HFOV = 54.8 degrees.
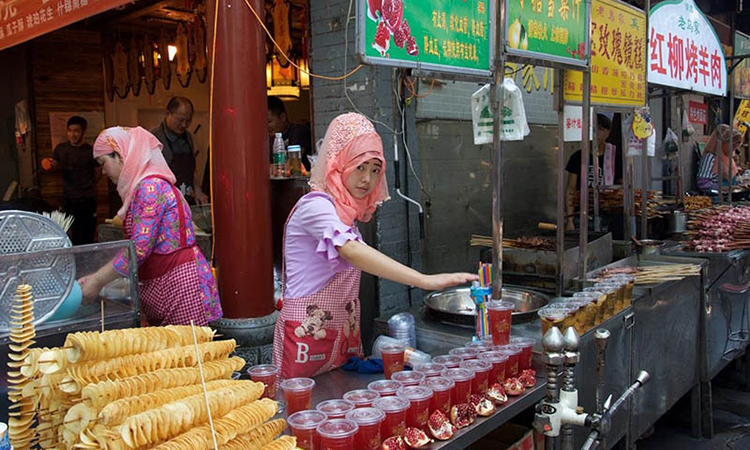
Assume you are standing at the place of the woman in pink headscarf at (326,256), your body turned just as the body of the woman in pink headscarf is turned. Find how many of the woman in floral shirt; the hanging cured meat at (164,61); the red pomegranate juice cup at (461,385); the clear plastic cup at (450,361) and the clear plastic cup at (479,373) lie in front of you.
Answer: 3

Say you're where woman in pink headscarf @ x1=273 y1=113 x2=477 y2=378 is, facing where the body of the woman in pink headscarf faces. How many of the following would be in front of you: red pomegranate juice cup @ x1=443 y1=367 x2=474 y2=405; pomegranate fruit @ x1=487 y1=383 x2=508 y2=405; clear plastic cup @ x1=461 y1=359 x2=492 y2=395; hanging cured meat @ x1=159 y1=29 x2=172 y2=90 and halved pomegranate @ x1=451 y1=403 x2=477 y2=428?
4

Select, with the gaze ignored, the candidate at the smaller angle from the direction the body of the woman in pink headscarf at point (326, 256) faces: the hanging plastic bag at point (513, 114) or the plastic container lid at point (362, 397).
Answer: the plastic container lid

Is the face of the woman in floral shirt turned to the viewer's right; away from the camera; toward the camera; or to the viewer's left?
to the viewer's left

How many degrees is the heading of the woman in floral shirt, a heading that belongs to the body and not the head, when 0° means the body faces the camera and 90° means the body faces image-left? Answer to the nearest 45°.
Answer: approximately 90°

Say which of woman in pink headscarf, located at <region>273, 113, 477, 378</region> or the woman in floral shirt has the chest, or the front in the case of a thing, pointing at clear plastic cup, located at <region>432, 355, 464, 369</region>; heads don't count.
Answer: the woman in pink headscarf

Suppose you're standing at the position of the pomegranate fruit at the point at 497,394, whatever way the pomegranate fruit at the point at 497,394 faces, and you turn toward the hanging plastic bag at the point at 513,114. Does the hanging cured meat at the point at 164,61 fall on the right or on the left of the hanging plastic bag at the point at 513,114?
left

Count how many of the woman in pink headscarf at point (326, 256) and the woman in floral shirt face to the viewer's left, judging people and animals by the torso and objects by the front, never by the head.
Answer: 1

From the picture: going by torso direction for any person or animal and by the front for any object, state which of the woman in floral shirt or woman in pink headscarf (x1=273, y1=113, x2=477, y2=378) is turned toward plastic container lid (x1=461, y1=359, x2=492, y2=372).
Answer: the woman in pink headscarf

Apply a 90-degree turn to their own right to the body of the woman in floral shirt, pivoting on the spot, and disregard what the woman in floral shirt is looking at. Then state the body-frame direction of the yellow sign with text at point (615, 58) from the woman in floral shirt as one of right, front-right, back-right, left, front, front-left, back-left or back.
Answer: right

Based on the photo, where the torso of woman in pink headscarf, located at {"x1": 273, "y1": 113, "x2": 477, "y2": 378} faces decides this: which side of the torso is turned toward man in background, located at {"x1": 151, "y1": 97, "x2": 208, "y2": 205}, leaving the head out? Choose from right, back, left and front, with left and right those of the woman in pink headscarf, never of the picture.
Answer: back

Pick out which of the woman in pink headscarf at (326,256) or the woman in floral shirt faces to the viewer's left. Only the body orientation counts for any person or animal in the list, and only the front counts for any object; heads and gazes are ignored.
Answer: the woman in floral shirt

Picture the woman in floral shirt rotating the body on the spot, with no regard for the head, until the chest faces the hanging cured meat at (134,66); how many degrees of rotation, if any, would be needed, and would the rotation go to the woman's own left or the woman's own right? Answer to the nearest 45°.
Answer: approximately 90° to the woman's own right

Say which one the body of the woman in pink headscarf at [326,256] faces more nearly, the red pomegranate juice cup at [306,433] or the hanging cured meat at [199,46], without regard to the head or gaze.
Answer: the red pomegranate juice cup
